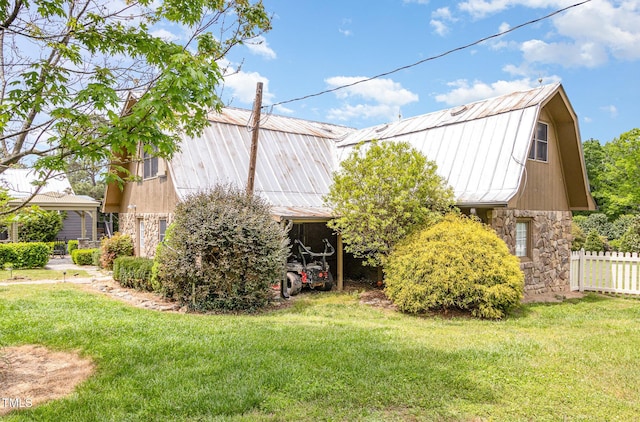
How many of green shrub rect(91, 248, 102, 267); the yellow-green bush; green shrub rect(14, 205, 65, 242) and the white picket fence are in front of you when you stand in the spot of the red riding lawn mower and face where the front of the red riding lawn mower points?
2
